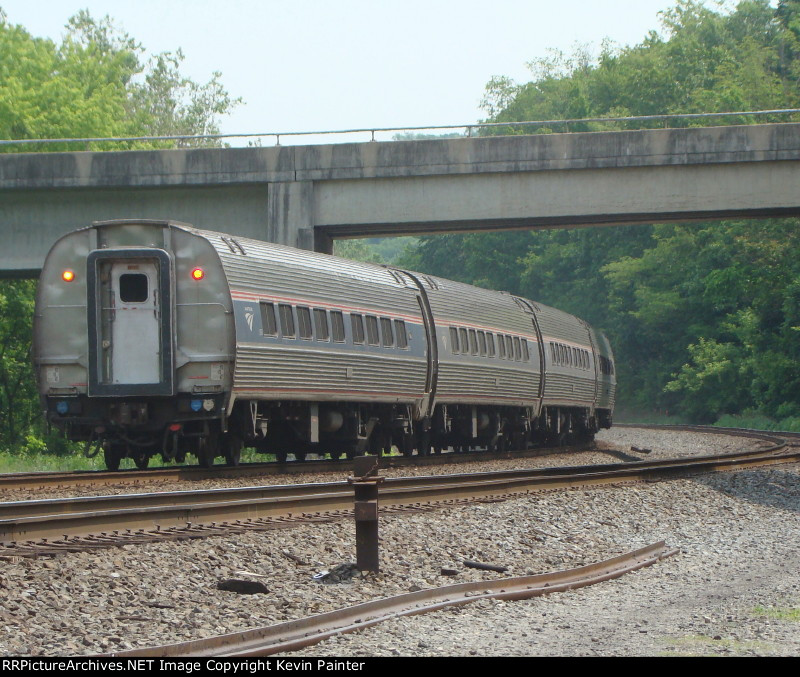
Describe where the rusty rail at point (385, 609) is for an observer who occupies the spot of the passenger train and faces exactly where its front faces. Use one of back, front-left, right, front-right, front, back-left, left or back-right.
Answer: back-right

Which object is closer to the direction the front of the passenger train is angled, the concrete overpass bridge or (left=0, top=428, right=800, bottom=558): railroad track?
the concrete overpass bridge

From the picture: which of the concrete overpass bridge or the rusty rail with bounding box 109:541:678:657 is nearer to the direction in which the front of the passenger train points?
the concrete overpass bridge

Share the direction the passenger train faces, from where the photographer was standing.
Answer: facing away from the viewer and to the right of the viewer
